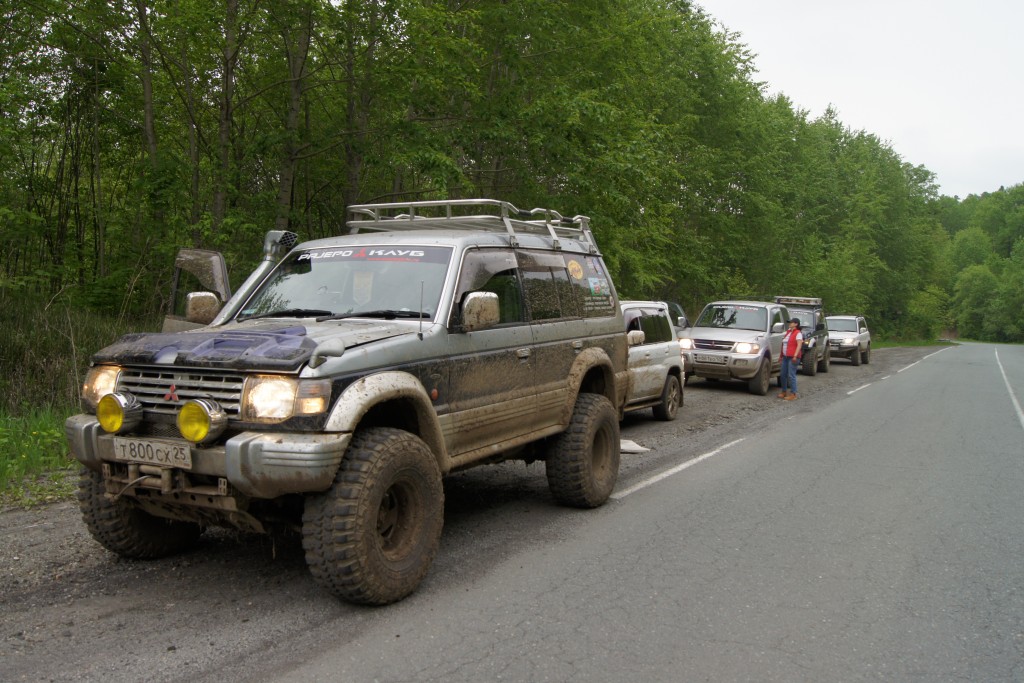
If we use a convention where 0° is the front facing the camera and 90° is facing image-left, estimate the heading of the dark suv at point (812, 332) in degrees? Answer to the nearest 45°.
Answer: approximately 45°

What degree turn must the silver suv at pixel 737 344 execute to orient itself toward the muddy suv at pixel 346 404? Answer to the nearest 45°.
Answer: approximately 45° to its left

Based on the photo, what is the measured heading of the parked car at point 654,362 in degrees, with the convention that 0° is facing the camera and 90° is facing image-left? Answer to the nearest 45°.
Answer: approximately 45°

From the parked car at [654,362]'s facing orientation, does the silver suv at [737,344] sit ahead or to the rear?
to the rear

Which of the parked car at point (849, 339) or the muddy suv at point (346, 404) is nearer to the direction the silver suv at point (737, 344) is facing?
the muddy suv

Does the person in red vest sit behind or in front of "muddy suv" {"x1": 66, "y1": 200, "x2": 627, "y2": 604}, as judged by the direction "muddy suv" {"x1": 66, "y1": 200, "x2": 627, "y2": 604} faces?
behind

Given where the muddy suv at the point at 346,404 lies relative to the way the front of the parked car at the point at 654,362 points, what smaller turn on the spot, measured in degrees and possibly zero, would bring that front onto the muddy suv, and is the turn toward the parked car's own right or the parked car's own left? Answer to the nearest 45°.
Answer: approximately 45° to the parked car's own left

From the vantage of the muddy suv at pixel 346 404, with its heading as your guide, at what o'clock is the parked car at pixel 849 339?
The parked car is roughly at 6 o'clock from the muddy suv.

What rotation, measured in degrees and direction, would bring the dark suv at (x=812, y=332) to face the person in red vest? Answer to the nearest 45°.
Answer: approximately 45° to its left

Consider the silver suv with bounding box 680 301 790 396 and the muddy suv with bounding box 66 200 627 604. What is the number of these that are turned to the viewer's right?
0

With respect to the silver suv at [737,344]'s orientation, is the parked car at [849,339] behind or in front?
behind

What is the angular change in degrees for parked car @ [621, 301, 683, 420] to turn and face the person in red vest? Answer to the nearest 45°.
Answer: approximately 180°

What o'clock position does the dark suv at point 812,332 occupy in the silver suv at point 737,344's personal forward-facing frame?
The dark suv is roughly at 5 o'clock from the silver suv.

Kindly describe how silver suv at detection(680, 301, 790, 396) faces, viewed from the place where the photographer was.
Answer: facing the viewer and to the left of the viewer
